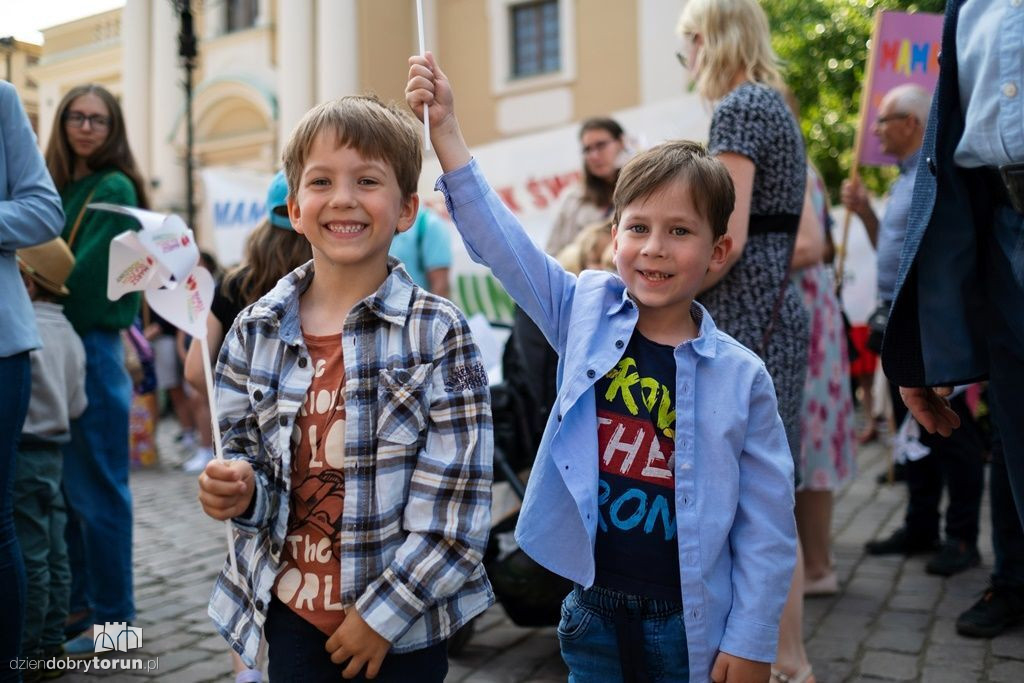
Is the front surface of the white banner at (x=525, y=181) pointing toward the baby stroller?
yes

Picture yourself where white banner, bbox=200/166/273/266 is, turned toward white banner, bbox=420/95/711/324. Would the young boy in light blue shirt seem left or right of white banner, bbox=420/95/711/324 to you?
right

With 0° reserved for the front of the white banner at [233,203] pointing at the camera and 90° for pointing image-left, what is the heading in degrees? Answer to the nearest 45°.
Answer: approximately 0°
